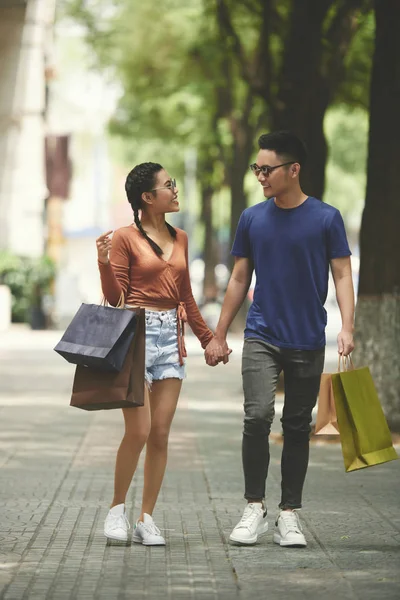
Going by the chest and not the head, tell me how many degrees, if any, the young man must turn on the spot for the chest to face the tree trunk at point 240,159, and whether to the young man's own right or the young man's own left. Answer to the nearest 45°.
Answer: approximately 180°

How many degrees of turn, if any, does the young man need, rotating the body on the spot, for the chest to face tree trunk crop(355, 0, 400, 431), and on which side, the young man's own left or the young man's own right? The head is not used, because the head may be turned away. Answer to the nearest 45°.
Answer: approximately 180°

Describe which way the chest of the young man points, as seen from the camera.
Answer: toward the camera

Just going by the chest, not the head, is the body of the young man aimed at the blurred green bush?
no

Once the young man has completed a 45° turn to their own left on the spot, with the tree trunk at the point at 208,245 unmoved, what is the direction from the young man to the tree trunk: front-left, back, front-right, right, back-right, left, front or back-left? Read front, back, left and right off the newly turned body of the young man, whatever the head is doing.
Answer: back-left

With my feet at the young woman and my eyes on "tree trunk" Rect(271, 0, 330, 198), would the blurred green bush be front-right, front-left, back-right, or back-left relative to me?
front-left

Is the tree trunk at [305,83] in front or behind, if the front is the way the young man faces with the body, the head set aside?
behind

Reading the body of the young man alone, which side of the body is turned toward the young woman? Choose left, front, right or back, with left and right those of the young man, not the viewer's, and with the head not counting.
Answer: right
